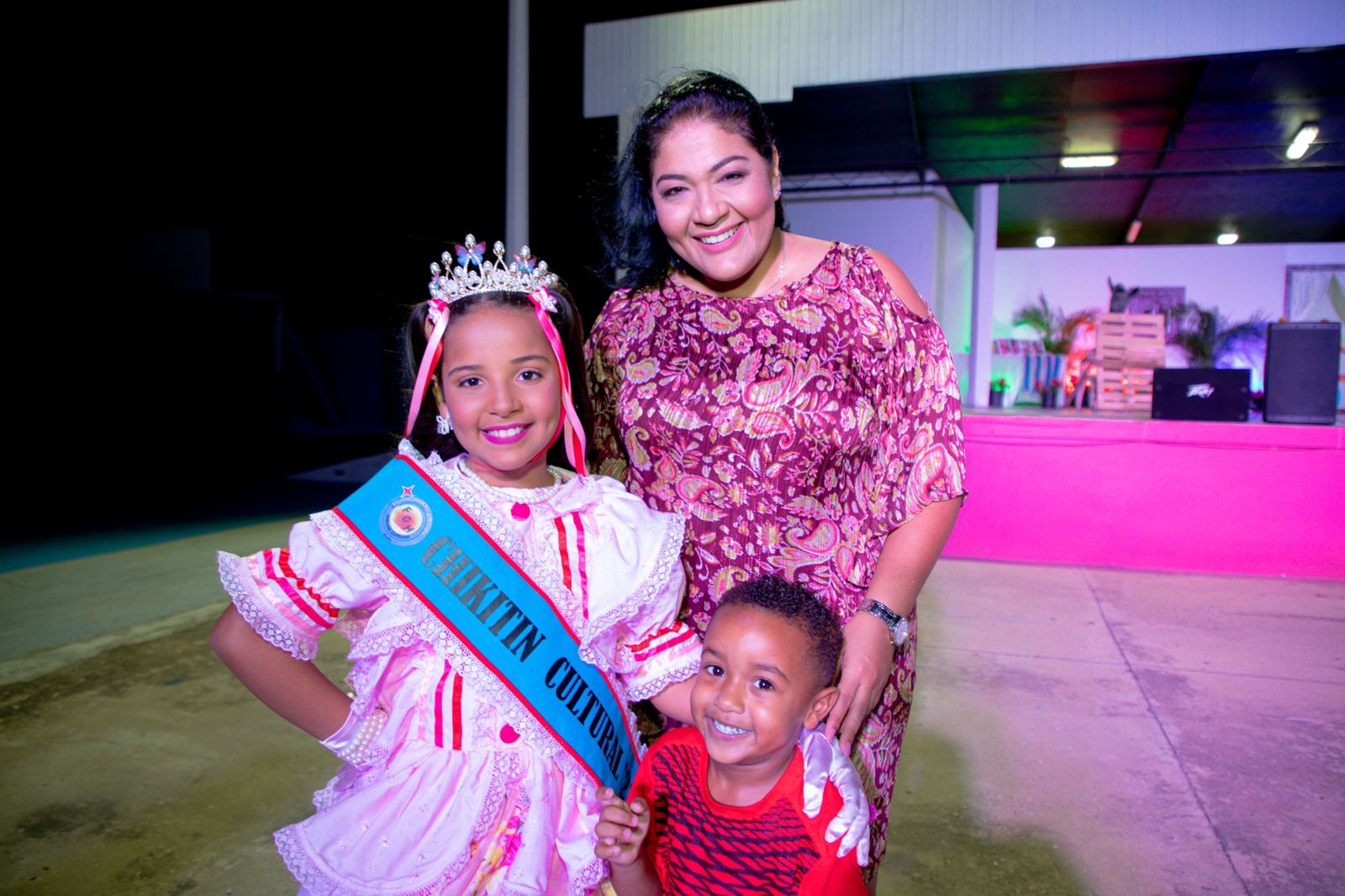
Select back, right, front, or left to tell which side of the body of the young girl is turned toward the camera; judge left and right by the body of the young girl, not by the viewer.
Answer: front

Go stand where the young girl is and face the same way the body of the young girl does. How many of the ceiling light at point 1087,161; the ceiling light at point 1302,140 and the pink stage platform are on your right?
0

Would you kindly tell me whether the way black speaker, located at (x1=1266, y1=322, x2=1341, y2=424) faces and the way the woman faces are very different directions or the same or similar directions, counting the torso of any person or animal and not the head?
same or similar directions

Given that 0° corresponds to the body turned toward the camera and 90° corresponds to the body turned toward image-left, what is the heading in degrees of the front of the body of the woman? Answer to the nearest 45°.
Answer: approximately 0°

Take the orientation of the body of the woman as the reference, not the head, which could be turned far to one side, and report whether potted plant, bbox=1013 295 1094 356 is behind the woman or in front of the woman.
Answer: behind

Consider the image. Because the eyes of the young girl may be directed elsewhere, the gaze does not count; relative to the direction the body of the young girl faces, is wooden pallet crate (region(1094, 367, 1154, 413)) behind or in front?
behind

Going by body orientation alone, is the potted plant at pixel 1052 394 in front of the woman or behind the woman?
behind

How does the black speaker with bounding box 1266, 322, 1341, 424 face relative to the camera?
toward the camera

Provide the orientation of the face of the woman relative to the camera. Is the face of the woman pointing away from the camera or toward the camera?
toward the camera

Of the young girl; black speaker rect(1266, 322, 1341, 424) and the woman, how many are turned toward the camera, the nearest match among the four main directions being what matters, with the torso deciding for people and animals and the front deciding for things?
3

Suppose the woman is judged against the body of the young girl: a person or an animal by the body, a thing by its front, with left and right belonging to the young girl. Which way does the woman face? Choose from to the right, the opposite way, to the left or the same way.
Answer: the same way

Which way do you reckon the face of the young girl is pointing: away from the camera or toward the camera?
toward the camera
